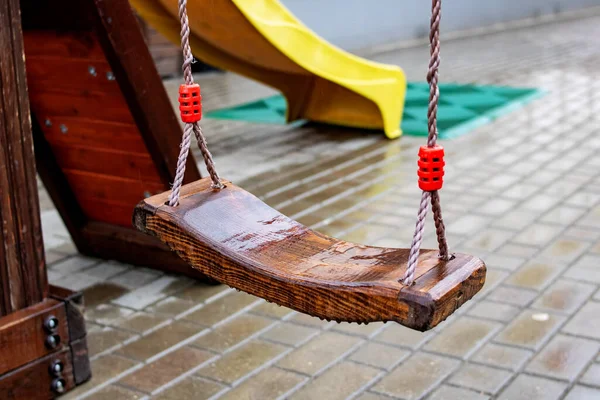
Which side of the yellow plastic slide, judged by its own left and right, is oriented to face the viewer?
right

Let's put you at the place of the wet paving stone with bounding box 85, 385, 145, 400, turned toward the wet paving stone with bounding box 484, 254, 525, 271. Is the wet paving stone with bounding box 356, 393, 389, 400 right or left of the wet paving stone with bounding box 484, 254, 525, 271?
right

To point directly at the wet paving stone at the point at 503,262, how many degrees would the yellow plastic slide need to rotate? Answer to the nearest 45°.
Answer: approximately 90° to its right

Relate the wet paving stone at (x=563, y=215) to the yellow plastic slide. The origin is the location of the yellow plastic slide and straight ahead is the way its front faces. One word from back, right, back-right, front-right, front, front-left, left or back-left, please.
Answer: front-right

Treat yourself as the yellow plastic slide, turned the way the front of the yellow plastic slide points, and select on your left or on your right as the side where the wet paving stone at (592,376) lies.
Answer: on your right

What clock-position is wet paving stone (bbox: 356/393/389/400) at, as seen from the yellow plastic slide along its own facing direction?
The wet paving stone is roughly at 3 o'clock from the yellow plastic slide.

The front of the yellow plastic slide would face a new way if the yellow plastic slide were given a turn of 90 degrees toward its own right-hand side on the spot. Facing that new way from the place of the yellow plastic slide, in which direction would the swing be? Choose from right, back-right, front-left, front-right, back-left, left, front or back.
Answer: front

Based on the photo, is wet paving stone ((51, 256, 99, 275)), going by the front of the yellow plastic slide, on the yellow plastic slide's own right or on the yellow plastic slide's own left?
on the yellow plastic slide's own right

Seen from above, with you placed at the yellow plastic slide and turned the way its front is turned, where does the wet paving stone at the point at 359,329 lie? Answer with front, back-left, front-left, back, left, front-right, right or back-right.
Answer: right
